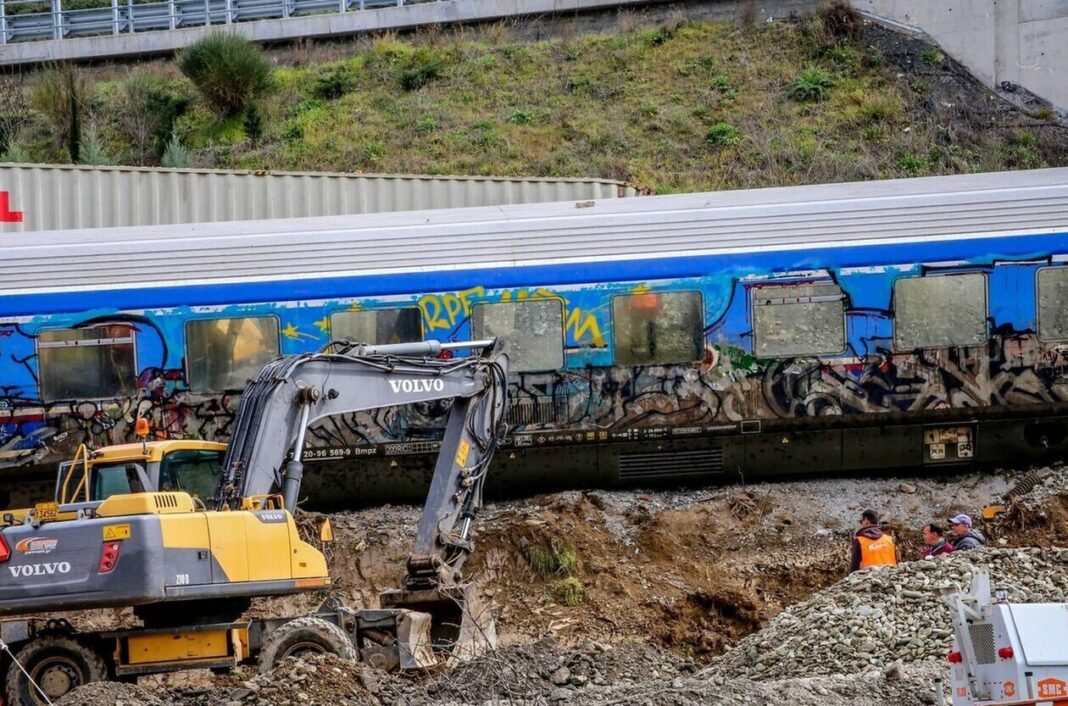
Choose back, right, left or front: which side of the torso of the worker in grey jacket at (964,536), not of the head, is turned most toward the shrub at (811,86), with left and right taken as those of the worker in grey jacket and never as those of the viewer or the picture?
right

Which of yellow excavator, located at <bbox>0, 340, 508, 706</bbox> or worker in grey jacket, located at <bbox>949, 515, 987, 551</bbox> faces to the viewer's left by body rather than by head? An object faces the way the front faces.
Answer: the worker in grey jacket

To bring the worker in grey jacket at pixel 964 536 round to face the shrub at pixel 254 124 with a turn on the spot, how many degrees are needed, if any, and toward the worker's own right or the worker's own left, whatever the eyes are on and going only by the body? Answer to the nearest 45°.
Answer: approximately 45° to the worker's own right

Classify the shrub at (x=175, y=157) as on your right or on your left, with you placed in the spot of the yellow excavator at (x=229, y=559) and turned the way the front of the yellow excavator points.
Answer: on your left

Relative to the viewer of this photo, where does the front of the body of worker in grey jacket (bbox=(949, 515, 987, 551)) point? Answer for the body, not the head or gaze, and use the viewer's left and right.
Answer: facing to the left of the viewer

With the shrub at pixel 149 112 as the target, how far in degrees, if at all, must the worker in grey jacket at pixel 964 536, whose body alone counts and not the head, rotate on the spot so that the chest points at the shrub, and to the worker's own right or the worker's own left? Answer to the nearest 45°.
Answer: approximately 45° to the worker's own right

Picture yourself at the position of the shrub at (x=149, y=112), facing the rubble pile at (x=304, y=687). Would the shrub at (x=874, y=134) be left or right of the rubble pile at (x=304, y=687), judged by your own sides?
left

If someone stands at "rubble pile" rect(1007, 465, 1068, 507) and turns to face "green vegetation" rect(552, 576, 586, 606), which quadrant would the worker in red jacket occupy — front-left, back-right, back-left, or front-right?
front-left

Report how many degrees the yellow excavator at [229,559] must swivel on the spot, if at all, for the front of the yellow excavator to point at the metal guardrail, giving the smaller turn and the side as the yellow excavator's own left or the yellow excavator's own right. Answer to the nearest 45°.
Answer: approximately 45° to the yellow excavator's own left

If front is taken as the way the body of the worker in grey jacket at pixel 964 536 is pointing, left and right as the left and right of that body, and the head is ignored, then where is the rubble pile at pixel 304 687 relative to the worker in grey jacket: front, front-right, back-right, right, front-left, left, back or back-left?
front-left

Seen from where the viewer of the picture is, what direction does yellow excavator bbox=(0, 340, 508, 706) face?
facing away from the viewer and to the right of the viewer

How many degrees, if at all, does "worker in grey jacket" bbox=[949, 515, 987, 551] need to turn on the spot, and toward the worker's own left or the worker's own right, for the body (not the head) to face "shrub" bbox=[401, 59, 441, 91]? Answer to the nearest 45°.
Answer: approximately 45° to the worker's own right

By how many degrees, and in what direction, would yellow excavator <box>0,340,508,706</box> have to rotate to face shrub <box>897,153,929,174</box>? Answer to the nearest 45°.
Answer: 0° — it already faces it

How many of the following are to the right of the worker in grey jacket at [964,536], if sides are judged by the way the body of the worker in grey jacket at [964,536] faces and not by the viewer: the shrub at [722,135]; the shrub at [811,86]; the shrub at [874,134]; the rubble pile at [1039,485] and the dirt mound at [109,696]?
4

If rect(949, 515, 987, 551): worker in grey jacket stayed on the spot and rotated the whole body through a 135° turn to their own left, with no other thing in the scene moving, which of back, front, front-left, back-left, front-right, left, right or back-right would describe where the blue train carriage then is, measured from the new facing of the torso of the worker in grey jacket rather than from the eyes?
back

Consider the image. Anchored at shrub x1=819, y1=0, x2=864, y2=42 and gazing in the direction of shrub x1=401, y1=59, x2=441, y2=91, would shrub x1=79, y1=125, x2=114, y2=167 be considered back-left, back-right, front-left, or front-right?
front-left

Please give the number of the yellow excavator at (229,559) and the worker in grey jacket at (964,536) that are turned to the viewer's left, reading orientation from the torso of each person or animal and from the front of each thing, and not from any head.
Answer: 1
